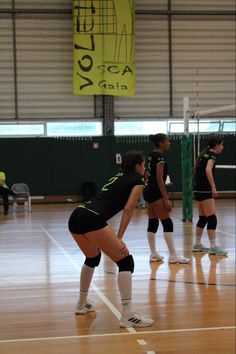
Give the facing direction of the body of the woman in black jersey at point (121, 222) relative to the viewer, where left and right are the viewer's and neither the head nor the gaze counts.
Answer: facing away from the viewer and to the right of the viewer
